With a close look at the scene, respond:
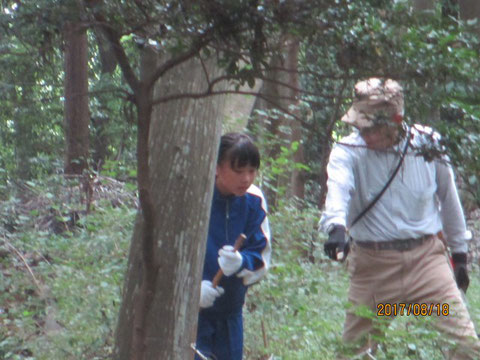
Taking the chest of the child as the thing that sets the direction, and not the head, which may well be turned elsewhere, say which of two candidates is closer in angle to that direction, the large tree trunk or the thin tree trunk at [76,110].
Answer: the large tree trunk

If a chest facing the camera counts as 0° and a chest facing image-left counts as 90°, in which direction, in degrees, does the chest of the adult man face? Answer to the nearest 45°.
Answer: approximately 0°

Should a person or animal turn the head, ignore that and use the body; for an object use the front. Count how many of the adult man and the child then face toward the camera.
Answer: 2

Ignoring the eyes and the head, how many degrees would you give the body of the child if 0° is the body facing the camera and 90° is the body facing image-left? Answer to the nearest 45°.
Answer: approximately 0°

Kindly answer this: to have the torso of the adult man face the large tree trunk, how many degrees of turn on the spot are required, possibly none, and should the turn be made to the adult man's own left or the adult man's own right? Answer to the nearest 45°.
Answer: approximately 45° to the adult man's own right
